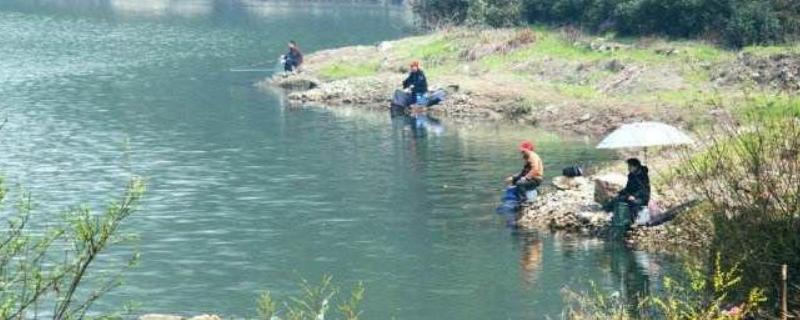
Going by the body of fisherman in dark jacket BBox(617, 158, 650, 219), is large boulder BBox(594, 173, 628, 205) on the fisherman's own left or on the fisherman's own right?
on the fisherman's own right

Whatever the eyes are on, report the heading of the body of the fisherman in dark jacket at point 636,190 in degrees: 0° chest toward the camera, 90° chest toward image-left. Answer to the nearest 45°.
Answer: approximately 90°

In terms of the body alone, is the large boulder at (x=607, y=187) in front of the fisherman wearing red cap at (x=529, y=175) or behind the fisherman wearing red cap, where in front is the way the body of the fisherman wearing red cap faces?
behind

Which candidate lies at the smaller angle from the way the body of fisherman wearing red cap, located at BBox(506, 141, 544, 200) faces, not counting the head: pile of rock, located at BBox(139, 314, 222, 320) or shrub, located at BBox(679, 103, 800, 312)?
the pile of rock

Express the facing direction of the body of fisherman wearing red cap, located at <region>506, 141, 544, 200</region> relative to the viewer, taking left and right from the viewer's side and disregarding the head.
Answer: facing to the left of the viewer

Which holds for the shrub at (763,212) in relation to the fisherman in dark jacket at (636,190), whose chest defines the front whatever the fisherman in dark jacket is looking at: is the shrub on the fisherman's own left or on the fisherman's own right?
on the fisherman's own left

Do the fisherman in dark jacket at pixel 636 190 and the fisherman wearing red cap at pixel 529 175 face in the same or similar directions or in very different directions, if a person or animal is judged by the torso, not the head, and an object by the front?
same or similar directions

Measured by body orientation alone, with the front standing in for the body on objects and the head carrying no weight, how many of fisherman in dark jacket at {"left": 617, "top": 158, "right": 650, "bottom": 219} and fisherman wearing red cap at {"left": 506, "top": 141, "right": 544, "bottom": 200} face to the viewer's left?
2
